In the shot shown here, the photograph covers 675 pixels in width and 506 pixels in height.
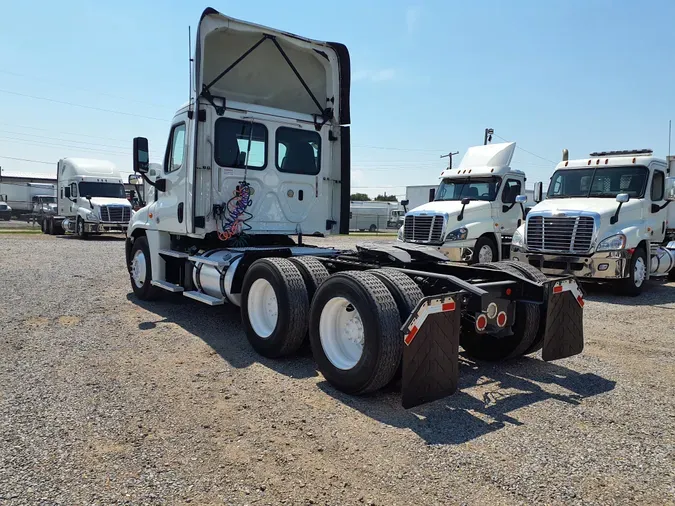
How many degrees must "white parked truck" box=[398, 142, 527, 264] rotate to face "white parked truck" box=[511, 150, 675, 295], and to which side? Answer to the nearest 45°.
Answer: approximately 90° to its left

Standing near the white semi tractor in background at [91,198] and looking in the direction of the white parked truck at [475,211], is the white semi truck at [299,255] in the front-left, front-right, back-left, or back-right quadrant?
front-right

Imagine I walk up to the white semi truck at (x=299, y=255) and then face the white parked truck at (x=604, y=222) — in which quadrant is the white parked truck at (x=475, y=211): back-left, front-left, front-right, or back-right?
front-left

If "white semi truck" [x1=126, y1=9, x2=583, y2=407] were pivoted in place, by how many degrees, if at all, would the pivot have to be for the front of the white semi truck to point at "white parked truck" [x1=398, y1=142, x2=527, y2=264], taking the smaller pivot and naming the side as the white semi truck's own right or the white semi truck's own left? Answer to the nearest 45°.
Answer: approximately 90° to the white semi truck's own right

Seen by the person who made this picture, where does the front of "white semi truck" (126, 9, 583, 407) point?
facing away from the viewer and to the left of the viewer

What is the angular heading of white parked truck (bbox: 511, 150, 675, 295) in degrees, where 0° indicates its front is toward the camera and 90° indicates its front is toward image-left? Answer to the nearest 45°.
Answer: approximately 45°

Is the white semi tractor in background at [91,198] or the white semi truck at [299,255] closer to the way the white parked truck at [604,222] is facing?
the white semi truck

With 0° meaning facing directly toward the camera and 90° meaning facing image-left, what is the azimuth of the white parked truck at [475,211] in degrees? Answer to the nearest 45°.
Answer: approximately 45°

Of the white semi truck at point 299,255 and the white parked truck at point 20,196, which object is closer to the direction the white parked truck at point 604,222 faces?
the white semi truck

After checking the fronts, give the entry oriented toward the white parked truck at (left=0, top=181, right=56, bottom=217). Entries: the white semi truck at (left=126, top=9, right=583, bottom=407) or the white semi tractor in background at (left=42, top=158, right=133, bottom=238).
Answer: the white semi truck

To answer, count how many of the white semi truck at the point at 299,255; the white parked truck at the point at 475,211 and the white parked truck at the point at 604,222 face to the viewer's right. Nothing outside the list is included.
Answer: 0

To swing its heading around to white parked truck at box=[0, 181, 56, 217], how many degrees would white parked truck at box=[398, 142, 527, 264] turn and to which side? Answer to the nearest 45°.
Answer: approximately 90° to its right

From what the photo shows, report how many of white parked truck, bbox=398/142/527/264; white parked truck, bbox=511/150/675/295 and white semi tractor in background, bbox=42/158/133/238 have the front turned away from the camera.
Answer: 0

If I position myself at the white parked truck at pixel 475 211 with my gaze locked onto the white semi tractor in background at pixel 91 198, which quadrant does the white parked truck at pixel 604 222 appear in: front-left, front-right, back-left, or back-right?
back-left

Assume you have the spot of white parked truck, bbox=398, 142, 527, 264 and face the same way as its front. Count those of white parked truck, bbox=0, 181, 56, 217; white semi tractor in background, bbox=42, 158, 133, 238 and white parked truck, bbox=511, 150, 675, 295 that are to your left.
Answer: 1

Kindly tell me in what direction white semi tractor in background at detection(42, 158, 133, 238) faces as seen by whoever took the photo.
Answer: facing the viewer and to the right of the viewer

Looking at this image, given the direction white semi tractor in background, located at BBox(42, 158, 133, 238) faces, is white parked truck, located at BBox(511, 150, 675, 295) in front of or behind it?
in front
